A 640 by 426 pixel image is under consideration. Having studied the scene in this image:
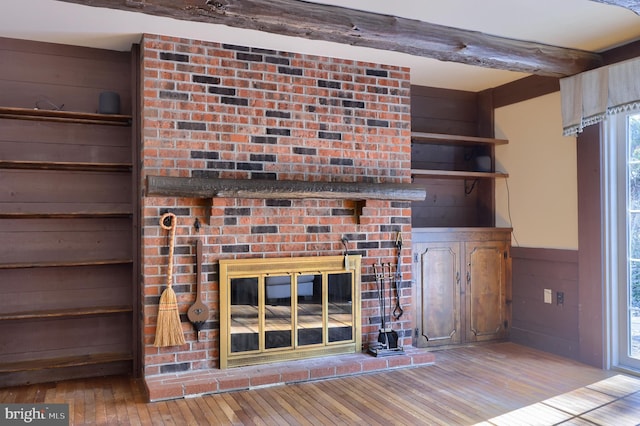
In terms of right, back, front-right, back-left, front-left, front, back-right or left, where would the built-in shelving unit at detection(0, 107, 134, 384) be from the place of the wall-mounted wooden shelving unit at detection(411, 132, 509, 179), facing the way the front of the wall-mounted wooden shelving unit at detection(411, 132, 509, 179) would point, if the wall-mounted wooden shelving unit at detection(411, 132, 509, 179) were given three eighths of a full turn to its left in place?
back-left

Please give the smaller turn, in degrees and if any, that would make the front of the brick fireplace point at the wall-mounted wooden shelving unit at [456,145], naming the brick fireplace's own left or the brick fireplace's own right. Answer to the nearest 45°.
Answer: approximately 135° to the brick fireplace's own left

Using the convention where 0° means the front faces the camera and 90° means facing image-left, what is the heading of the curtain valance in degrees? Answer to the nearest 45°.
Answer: approximately 45°

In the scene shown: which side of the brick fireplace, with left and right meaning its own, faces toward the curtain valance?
left

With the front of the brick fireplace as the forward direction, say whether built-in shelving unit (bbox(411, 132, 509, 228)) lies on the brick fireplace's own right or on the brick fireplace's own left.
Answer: on the brick fireplace's own left

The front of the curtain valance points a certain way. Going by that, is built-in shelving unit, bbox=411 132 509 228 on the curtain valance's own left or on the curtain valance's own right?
on the curtain valance's own right

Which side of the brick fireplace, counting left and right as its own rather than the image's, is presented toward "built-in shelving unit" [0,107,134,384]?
right

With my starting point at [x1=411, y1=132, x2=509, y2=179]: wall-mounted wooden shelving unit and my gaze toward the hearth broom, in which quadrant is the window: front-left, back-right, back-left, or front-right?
back-left

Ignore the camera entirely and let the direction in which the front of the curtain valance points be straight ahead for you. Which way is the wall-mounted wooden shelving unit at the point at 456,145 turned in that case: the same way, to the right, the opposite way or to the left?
to the left
